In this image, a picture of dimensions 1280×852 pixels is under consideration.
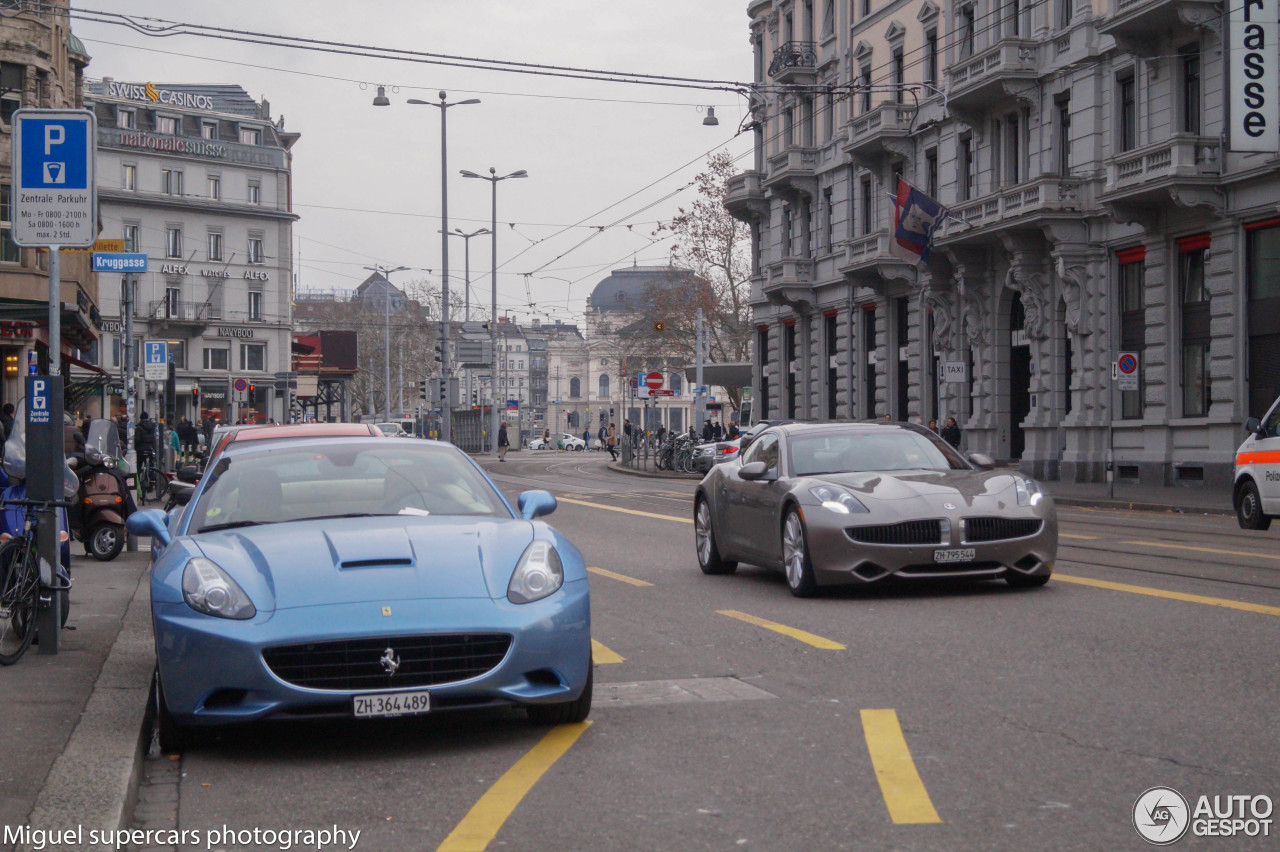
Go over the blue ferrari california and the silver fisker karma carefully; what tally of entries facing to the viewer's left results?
0

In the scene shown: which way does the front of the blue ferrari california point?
toward the camera

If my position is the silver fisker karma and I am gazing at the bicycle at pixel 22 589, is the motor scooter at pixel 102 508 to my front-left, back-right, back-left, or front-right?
front-right

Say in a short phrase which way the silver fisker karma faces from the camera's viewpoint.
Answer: facing the viewer and to the right of the viewer

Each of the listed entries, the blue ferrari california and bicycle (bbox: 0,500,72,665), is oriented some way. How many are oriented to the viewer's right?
0

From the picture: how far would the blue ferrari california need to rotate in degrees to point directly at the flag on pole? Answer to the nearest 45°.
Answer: approximately 135° to its left

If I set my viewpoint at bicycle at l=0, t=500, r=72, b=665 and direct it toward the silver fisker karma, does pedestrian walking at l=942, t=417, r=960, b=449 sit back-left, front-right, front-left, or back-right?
front-left

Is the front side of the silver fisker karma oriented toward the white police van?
no

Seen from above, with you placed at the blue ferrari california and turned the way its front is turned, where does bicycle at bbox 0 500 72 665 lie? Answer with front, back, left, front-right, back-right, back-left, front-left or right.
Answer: back-right

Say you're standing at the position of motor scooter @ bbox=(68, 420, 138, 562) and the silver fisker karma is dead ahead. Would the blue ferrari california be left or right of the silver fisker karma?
right
